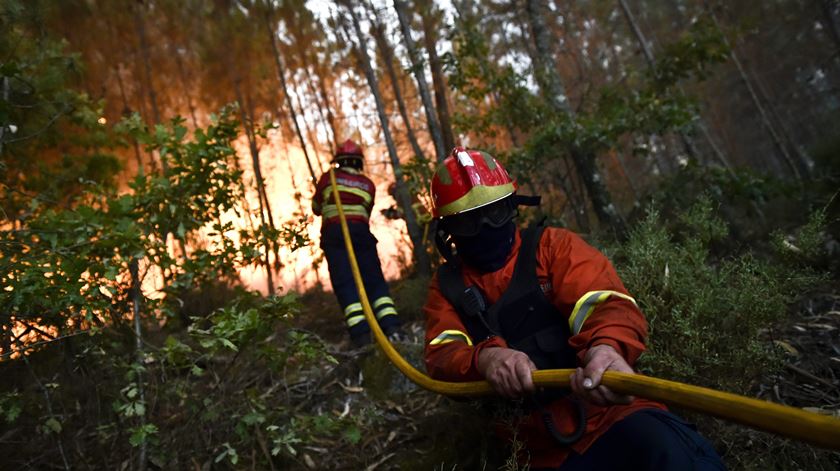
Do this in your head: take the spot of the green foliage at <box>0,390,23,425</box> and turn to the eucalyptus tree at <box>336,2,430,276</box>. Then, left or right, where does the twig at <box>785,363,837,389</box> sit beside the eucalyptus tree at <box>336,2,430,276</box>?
right

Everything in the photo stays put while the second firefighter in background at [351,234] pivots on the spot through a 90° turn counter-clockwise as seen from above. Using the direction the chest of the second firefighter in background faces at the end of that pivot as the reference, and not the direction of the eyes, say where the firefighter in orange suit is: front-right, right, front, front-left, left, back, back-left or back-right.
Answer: left

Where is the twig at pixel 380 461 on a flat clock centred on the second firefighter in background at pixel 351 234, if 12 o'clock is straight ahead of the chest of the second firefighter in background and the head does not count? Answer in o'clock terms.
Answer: The twig is roughly at 6 o'clock from the second firefighter in background.

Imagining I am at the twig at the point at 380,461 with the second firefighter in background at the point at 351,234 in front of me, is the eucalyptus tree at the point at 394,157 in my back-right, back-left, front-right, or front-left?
front-right

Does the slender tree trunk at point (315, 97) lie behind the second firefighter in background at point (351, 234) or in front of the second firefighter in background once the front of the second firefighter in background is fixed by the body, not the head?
in front

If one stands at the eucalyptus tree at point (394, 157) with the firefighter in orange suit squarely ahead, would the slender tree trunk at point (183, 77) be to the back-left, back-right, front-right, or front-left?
back-right

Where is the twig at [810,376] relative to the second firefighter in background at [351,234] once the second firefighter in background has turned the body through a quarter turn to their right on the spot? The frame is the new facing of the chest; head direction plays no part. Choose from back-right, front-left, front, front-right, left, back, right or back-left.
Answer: front-right

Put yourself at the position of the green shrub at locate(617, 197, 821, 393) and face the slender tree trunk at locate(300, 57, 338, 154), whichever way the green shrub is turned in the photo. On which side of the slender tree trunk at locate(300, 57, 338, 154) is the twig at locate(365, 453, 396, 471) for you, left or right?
left

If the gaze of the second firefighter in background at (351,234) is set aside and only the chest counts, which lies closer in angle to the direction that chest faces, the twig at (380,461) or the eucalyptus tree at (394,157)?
the eucalyptus tree

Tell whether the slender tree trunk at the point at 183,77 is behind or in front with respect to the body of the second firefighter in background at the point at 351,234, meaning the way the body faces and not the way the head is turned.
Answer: in front

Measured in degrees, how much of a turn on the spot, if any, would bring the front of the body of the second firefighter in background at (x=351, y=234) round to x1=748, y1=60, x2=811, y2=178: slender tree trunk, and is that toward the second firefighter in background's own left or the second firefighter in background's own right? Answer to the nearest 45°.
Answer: approximately 45° to the second firefighter in background's own right

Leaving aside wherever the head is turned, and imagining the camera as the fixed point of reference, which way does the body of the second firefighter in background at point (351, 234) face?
away from the camera

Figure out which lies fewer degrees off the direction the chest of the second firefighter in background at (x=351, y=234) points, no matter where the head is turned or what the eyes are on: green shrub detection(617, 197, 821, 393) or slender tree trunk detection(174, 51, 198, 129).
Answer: the slender tree trunk

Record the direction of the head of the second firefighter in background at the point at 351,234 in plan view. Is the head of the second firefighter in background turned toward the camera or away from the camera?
away from the camera

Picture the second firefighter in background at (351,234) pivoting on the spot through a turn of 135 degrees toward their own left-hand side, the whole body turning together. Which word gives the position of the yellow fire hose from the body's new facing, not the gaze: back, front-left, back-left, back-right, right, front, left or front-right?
front-left
